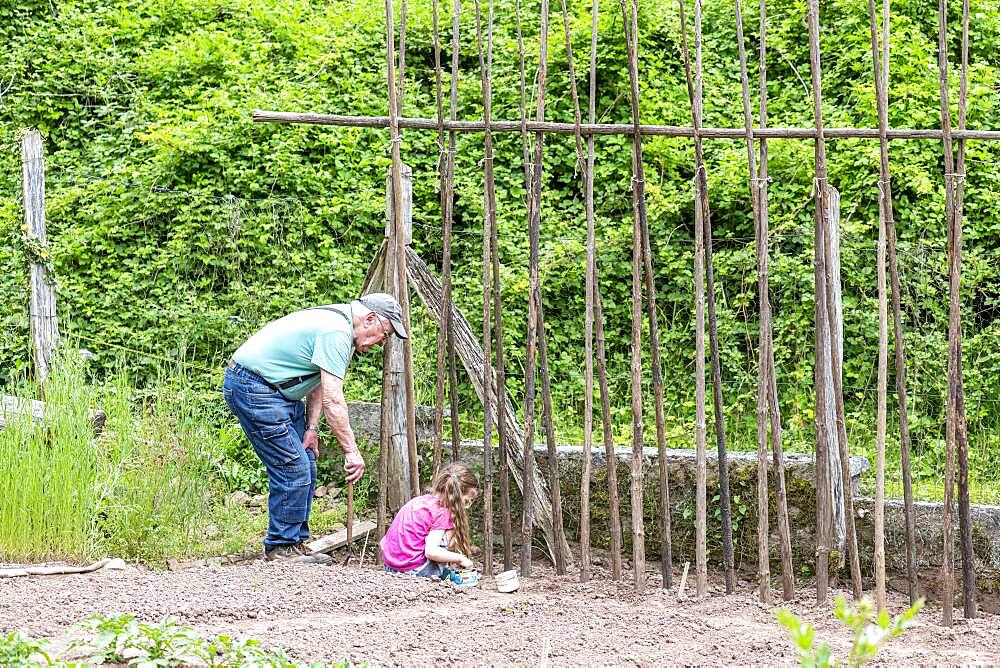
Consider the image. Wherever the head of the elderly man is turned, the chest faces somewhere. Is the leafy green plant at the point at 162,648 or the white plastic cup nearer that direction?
the white plastic cup

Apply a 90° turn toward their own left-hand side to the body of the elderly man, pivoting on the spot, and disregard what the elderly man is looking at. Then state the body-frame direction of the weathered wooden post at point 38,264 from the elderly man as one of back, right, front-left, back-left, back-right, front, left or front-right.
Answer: front-left

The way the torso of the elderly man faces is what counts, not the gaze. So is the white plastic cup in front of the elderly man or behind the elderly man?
in front

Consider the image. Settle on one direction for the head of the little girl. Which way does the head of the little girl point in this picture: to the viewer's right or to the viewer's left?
to the viewer's right

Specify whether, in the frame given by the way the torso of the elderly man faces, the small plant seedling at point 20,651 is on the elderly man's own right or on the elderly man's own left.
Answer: on the elderly man's own right

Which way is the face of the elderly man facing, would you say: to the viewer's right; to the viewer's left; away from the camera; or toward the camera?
to the viewer's right

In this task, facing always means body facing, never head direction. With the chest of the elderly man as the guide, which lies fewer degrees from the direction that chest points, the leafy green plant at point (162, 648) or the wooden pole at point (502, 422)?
the wooden pole

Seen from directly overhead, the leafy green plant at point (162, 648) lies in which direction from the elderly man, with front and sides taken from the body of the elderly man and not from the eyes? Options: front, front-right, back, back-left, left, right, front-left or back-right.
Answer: right

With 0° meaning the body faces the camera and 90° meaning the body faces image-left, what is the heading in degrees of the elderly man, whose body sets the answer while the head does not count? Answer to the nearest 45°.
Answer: approximately 270°

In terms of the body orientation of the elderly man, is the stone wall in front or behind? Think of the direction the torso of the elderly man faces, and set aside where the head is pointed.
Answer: in front

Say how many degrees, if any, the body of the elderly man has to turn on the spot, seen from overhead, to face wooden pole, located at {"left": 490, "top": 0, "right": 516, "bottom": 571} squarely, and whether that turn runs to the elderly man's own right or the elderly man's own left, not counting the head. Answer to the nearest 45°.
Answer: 0° — they already face it
